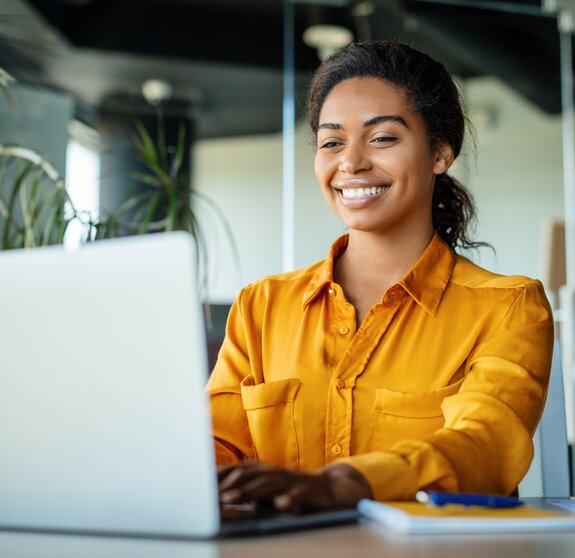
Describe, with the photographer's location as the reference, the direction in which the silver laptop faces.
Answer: facing away from the viewer and to the right of the viewer

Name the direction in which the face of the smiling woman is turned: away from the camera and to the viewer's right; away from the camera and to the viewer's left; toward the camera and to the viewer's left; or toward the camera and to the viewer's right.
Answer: toward the camera and to the viewer's left

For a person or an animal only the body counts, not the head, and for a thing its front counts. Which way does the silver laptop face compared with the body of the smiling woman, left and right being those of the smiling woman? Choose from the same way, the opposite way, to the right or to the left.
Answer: the opposite way

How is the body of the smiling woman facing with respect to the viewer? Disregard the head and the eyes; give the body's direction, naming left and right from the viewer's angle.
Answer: facing the viewer and to the left of the viewer

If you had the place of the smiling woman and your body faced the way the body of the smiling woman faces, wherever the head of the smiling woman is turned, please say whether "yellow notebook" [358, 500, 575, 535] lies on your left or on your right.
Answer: on your left

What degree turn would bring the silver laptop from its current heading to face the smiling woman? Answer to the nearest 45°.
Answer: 0° — it already faces them
